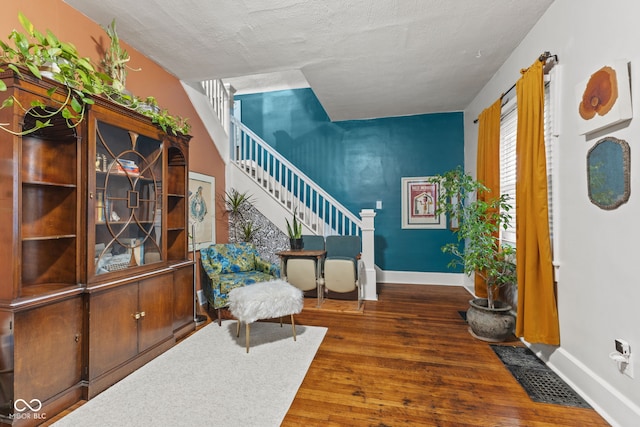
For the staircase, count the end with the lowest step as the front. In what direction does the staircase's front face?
to the viewer's right

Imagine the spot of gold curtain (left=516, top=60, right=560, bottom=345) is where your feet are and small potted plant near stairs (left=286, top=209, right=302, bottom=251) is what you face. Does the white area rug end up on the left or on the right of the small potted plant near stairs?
left

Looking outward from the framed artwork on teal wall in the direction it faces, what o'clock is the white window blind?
The white window blind is roughly at 11 o'clock from the framed artwork on teal wall.

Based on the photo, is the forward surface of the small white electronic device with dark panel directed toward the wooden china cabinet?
yes

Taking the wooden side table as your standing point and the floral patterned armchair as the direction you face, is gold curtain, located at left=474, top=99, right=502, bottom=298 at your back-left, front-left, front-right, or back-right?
back-left

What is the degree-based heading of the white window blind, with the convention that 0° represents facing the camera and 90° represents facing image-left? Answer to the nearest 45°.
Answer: approximately 45°

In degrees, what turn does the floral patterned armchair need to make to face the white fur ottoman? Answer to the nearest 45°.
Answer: approximately 45° to its right

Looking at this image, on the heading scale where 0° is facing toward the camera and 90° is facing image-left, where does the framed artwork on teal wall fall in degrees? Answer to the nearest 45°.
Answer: approximately 0°

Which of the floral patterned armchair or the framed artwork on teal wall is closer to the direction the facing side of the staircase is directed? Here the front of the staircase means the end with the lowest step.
the framed artwork on teal wall
